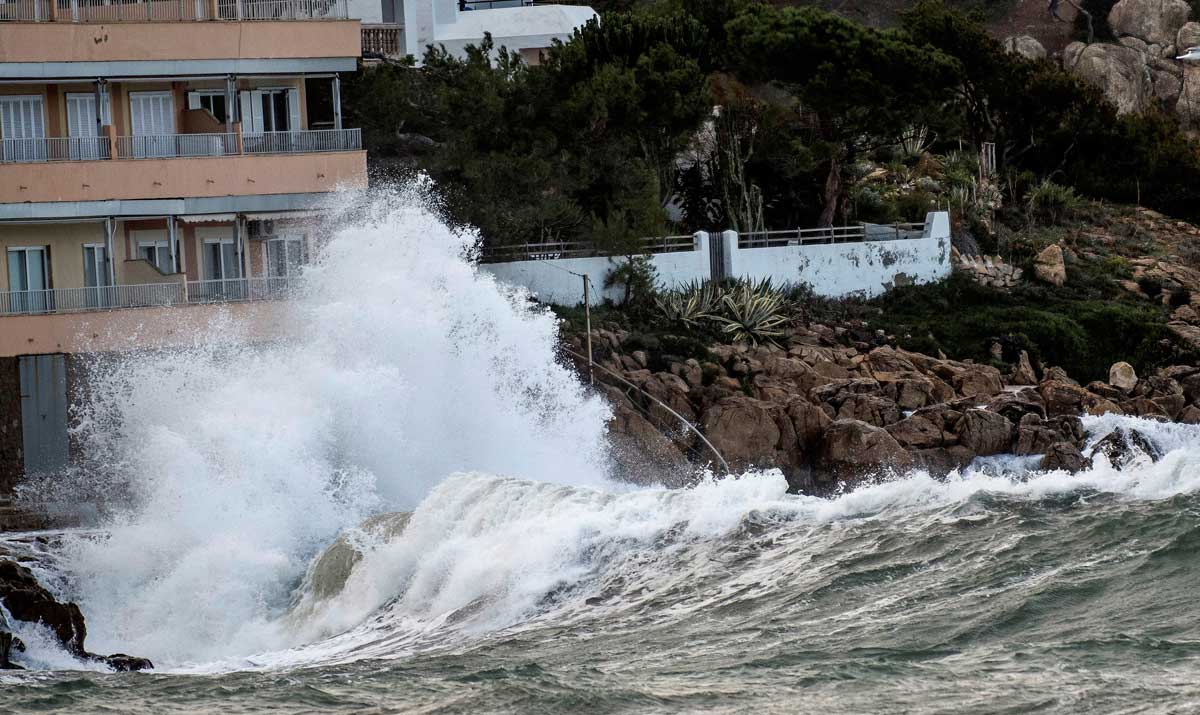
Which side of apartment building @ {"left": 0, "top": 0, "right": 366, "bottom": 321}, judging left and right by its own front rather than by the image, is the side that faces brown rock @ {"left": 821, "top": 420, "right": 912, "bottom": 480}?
left

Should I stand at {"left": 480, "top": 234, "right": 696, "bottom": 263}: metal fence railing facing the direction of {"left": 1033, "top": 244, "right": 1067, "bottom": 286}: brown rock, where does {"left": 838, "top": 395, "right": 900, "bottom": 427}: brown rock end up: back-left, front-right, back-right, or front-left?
front-right

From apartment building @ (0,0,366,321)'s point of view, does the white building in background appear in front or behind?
behind

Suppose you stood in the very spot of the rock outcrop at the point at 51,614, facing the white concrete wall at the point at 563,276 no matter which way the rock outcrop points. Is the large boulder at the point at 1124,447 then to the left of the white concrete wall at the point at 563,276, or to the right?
right

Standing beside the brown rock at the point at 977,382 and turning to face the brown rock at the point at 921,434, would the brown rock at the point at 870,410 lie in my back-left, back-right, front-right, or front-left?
front-right

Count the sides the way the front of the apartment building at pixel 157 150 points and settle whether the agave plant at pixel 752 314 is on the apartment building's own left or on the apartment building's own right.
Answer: on the apartment building's own left

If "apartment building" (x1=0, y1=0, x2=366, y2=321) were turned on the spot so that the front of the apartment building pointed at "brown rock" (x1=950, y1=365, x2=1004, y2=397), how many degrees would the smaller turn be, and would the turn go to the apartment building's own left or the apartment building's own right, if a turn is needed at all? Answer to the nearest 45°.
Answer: approximately 90° to the apartment building's own left

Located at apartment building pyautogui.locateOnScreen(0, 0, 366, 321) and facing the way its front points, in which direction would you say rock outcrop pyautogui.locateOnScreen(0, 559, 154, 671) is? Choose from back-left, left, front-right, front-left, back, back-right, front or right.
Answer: front

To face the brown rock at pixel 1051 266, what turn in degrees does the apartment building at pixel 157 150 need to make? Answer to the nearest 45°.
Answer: approximately 90° to its left

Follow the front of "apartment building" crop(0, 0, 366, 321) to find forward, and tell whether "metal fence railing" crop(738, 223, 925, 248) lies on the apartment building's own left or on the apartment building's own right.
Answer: on the apartment building's own left

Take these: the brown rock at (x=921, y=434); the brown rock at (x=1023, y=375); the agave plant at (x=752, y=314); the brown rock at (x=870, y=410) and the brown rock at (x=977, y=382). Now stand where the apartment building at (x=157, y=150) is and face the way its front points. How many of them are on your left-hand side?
5

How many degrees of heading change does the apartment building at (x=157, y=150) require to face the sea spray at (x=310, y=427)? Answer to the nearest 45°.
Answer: approximately 45° to its left

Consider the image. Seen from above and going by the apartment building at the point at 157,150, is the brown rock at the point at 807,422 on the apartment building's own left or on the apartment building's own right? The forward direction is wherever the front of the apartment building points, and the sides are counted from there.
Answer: on the apartment building's own left

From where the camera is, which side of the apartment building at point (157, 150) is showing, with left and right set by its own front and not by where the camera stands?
front

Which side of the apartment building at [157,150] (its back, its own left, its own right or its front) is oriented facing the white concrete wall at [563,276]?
left
